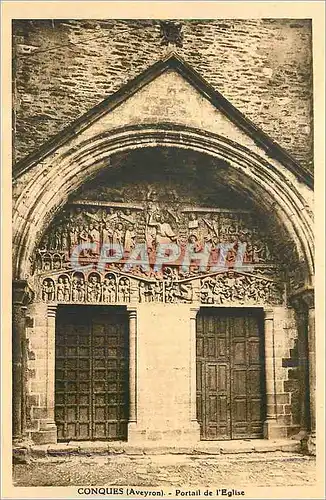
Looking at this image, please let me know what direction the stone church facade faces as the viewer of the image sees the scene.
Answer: facing the viewer
